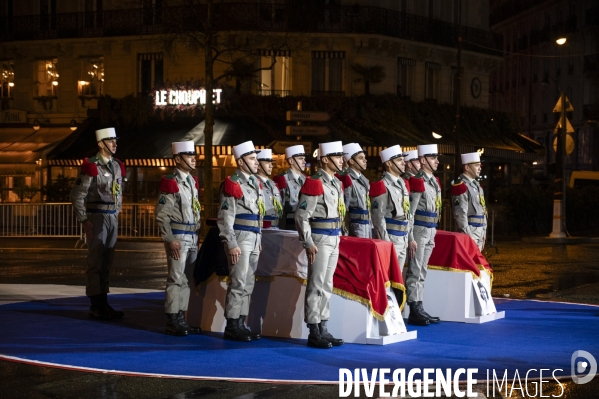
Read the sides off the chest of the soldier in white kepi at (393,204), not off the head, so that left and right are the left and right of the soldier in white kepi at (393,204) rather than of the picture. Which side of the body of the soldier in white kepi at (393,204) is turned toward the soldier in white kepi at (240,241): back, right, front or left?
right

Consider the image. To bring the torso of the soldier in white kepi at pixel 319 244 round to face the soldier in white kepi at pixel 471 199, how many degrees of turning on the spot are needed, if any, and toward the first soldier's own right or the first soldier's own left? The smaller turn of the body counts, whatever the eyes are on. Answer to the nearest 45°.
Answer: approximately 90° to the first soldier's own left

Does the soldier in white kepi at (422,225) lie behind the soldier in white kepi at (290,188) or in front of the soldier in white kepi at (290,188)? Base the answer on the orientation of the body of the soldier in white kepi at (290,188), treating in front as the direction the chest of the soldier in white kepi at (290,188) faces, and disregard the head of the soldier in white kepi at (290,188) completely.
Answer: in front

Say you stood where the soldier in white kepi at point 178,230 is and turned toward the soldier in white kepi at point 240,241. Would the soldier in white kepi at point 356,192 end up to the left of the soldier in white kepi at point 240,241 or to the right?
left

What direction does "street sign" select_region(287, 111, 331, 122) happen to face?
toward the camera

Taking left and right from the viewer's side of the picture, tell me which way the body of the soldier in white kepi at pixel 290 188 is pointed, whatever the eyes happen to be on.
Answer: facing the viewer and to the right of the viewer

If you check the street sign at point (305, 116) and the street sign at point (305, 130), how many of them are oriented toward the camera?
2

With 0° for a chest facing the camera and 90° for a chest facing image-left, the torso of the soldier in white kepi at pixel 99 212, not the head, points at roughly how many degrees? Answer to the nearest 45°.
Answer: approximately 315°
